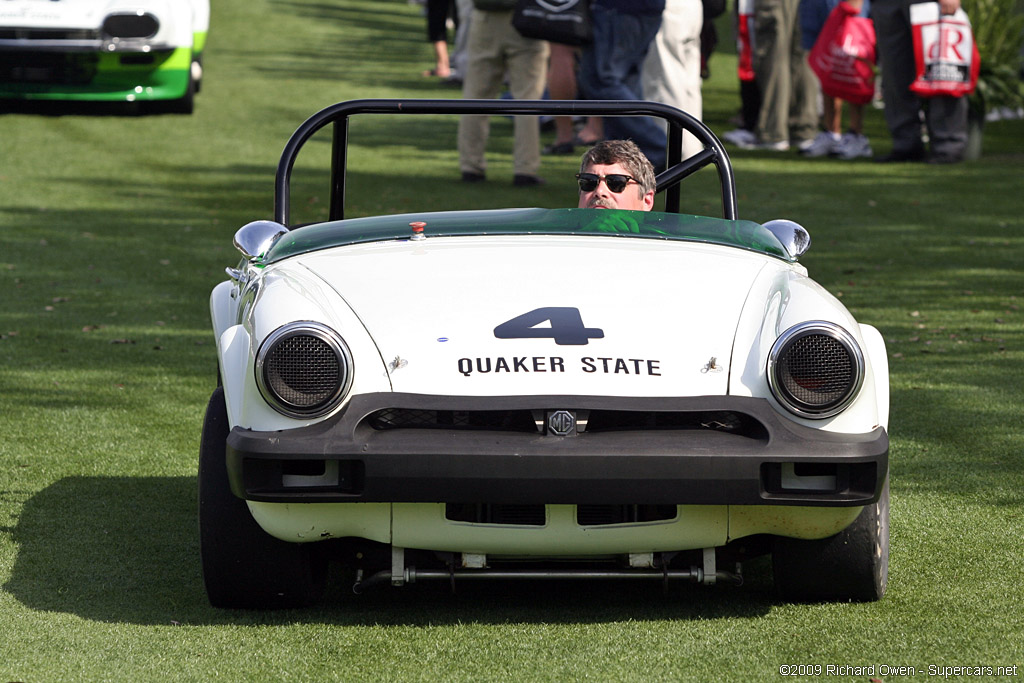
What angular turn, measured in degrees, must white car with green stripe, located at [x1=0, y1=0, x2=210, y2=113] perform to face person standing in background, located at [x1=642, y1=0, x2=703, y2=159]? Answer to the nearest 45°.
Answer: approximately 45° to its left

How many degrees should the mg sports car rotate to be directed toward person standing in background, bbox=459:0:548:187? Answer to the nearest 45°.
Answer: approximately 180°

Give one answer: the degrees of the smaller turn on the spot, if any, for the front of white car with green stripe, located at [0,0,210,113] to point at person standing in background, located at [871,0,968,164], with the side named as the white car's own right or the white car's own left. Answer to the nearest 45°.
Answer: approximately 90° to the white car's own left

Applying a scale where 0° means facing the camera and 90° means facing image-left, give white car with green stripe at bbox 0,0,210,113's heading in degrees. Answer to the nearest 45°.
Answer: approximately 0°

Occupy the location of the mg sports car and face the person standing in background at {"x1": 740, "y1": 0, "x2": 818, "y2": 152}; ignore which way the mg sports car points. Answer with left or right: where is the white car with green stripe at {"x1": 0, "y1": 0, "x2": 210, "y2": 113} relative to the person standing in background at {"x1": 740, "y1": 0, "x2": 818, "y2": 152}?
left

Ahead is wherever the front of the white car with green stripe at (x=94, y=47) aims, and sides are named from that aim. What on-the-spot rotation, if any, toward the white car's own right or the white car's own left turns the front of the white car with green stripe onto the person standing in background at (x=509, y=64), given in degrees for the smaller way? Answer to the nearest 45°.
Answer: approximately 45° to the white car's own left

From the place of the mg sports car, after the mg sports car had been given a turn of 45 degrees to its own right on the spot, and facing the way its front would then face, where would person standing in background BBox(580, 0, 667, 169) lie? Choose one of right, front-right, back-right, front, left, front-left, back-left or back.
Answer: back-right

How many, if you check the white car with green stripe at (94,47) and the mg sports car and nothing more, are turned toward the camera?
2

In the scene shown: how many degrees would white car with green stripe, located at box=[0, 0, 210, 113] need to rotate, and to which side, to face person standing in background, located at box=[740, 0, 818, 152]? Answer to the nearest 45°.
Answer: approximately 90° to its left

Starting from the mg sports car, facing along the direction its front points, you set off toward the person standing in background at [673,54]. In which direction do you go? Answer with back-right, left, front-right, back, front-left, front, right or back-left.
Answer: back
